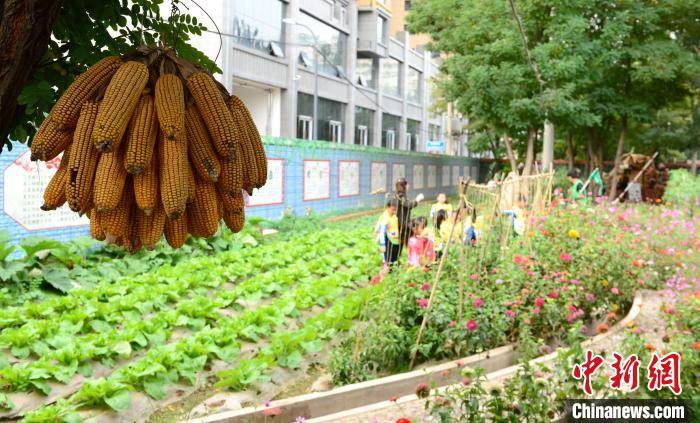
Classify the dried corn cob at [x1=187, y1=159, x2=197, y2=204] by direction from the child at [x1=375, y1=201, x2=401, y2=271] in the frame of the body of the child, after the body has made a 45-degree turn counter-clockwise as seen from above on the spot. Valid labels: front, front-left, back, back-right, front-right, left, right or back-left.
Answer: right

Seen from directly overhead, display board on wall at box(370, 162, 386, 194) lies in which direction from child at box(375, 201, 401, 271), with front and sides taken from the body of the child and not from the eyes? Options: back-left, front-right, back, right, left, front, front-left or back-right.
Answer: back-left

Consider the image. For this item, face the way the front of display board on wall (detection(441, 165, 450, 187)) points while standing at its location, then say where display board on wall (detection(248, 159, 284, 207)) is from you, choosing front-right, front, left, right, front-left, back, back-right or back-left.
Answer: front-right

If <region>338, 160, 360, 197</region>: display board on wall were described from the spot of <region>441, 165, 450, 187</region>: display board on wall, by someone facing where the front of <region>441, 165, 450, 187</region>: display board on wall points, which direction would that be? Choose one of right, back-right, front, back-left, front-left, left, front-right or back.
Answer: front-right

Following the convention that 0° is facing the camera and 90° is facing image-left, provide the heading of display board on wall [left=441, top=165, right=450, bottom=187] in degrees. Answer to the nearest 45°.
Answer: approximately 315°

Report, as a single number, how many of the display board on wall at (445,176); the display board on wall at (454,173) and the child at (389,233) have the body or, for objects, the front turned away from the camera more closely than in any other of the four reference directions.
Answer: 0

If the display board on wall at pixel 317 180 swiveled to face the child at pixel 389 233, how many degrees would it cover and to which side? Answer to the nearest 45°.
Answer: approximately 45° to its right

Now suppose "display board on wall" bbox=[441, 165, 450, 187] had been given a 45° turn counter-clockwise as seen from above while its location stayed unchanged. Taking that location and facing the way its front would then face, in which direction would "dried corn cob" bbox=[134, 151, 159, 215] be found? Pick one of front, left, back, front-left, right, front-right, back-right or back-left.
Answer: right

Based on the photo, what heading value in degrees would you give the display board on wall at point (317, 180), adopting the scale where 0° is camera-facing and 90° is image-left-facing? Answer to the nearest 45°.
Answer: approximately 315°

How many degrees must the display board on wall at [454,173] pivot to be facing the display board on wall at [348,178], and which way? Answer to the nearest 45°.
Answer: approximately 45° to its right

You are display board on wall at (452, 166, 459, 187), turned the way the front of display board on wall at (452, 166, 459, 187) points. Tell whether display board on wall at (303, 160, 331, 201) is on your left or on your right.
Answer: on your right
